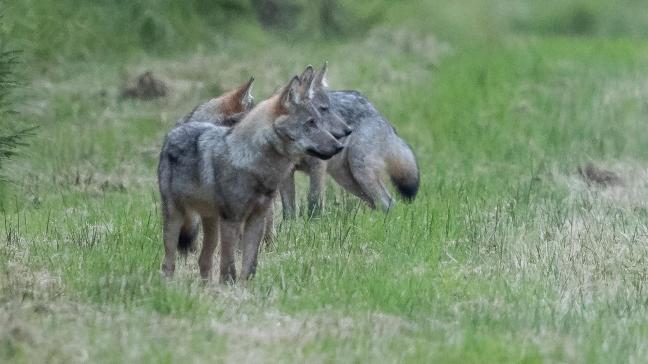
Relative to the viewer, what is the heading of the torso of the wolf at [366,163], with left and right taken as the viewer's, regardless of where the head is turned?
facing to the left of the viewer

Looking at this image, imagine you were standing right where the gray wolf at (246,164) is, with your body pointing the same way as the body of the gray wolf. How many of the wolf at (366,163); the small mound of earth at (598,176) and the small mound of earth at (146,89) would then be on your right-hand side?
0

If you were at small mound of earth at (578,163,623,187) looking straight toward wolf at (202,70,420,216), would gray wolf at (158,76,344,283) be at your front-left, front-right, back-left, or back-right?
front-left

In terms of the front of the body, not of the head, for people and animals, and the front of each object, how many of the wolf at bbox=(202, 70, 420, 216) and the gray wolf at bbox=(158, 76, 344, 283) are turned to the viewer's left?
1

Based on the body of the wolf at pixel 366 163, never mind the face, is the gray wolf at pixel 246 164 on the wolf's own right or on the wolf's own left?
on the wolf's own left

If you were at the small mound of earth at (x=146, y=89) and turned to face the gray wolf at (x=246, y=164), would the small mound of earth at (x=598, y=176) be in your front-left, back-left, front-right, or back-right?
front-left

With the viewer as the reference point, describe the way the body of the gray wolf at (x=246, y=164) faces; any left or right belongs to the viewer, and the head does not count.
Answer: facing the viewer and to the right of the viewer

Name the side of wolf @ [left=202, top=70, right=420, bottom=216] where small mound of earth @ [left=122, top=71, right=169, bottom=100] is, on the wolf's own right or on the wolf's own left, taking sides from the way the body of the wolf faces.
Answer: on the wolf's own right

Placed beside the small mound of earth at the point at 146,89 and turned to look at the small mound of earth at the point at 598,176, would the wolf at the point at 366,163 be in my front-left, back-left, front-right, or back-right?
front-right

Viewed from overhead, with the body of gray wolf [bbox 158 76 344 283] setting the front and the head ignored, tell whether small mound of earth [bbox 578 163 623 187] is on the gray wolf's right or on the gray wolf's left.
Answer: on the gray wolf's left

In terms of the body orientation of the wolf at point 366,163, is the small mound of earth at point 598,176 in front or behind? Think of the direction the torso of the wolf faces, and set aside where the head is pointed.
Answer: behind

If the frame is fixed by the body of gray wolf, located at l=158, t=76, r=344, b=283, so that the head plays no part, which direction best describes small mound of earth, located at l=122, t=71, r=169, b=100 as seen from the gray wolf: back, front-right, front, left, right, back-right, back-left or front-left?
back-left
